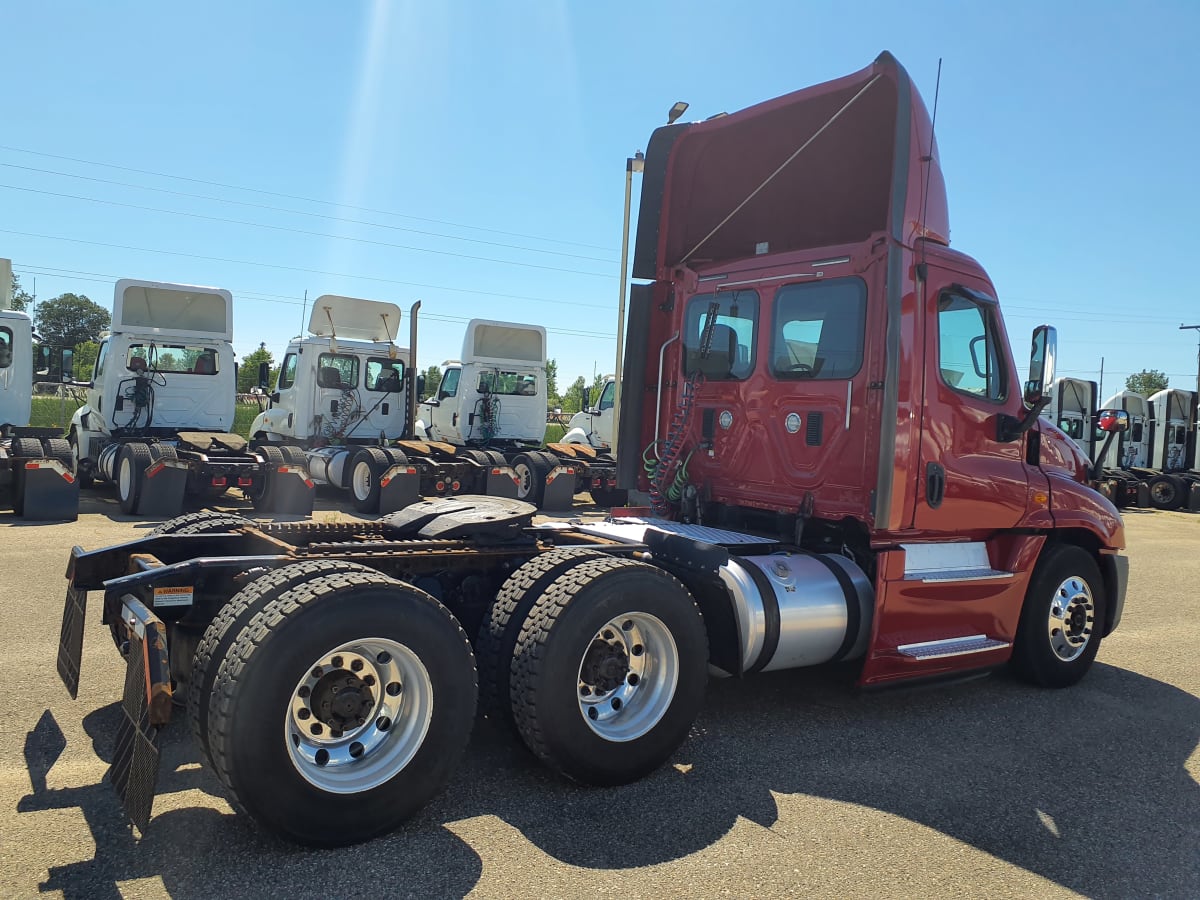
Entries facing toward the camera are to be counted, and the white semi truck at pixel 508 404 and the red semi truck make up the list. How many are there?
0

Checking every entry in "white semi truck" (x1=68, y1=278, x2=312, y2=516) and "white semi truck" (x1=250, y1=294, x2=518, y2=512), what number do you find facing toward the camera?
0

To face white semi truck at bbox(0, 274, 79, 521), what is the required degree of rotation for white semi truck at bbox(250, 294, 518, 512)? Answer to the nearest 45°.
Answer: approximately 90° to its left

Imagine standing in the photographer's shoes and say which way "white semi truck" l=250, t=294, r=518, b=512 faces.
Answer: facing away from the viewer and to the left of the viewer

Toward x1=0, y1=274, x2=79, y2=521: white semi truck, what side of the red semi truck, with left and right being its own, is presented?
left

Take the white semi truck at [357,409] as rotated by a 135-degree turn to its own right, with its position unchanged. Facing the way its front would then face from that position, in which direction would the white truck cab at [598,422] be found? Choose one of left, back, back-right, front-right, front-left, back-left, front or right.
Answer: front-left

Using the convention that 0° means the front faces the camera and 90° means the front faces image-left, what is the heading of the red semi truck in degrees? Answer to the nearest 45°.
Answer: approximately 225°

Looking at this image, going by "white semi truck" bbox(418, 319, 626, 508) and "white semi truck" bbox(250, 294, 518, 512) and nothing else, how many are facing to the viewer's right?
0
